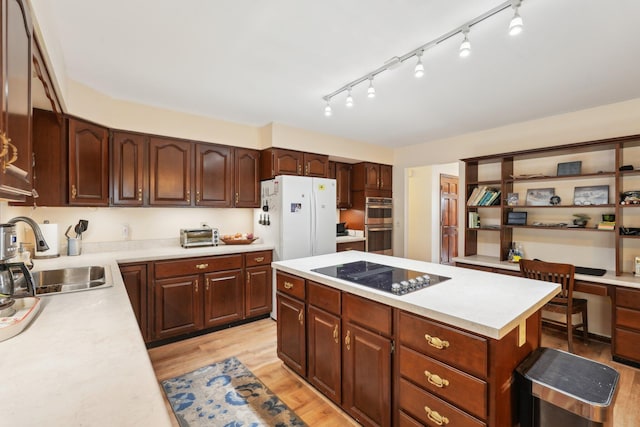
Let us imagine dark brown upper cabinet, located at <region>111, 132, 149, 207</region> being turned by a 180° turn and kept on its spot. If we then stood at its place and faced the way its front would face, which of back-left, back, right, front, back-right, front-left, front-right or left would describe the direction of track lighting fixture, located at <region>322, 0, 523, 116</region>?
back-right

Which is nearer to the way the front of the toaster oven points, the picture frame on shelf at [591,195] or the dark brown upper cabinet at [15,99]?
the dark brown upper cabinet

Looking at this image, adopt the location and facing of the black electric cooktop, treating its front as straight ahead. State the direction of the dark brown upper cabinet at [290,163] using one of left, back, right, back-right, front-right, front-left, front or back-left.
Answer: right

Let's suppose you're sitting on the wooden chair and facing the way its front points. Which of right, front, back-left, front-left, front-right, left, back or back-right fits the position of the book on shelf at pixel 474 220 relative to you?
left

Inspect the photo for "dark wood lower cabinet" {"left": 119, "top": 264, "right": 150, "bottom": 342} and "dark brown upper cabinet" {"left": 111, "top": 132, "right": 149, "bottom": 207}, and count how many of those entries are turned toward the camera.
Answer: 2

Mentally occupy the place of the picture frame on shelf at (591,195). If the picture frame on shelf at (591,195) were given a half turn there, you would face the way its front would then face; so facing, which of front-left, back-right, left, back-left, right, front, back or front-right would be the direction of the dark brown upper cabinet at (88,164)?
back-left

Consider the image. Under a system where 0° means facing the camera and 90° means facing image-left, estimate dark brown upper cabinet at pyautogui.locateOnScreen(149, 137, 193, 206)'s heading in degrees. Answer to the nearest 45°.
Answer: approximately 0°

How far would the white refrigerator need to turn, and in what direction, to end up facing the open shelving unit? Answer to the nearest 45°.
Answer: approximately 45° to its left

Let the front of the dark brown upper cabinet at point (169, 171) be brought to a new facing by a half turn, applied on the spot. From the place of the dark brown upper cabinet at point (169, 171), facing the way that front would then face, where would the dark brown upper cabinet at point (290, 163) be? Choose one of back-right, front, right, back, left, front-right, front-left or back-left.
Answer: right

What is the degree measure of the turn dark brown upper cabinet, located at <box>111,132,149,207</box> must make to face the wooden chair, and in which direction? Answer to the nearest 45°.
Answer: approximately 45° to its left

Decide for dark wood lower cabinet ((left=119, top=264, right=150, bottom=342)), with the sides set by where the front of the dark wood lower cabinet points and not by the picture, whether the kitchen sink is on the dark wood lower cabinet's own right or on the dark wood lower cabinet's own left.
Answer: on the dark wood lower cabinet's own right
